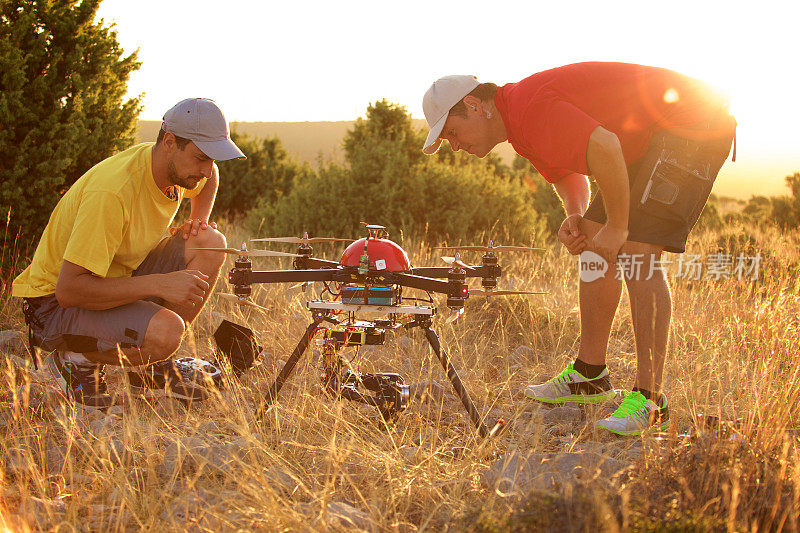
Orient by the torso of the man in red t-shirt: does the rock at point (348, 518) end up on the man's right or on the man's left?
on the man's left

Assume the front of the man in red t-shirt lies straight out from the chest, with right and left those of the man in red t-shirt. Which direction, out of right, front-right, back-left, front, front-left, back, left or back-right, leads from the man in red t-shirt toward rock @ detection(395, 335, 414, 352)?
front-right

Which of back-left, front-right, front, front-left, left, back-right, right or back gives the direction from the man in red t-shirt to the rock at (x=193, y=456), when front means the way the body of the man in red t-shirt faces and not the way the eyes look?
front-left

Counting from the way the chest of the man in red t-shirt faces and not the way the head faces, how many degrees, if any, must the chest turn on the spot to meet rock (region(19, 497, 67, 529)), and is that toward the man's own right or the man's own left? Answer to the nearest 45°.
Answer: approximately 45° to the man's own left

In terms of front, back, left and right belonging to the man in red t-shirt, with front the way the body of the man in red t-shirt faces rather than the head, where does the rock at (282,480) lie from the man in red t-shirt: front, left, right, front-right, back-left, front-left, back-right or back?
front-left

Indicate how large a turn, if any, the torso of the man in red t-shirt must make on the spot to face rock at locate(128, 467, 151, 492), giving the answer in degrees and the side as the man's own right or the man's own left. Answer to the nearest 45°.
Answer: approximately 45° to the man's own left

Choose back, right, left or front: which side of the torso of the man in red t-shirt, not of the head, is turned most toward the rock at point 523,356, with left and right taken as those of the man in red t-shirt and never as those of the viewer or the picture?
right

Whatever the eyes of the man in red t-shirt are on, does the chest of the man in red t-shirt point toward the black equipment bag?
yes

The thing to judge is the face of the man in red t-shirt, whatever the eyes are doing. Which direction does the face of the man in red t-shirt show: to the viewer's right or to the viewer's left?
to the viewer's left

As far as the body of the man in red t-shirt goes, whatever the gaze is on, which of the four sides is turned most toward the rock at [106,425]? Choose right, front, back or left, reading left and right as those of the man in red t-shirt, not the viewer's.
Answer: front

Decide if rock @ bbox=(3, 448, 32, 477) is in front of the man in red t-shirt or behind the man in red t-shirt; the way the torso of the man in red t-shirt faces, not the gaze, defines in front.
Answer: in front

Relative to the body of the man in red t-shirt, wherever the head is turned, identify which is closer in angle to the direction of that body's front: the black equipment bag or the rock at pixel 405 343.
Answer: the black equipment bag

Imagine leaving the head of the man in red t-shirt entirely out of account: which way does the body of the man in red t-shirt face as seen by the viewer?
to the viewer's left
